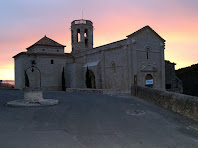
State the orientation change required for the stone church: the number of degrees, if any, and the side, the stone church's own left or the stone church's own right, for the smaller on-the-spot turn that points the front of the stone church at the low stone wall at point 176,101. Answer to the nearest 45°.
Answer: approximately 45° to the stone church's own right

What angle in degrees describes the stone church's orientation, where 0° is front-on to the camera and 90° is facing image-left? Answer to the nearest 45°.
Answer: approximately 315°
